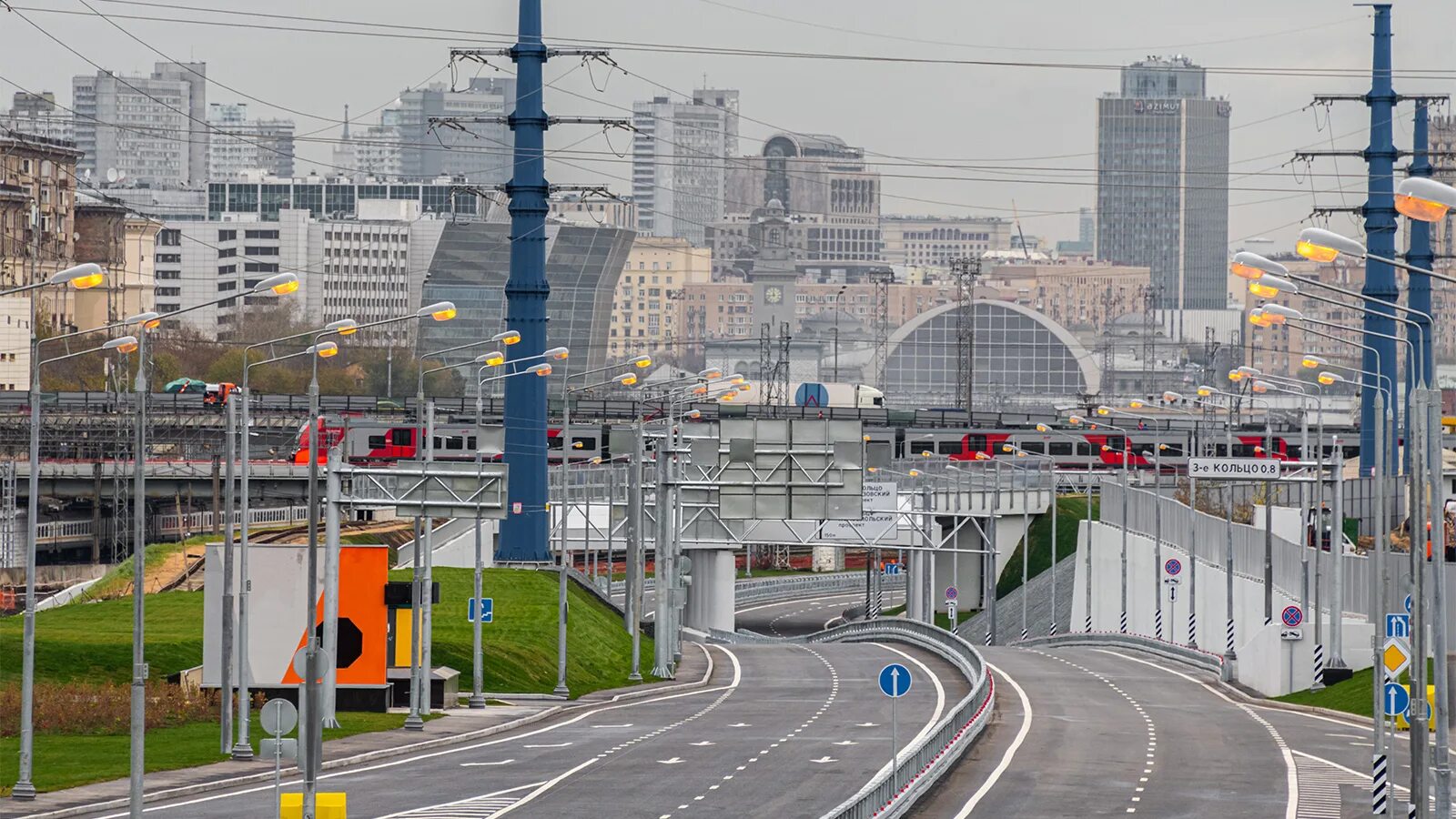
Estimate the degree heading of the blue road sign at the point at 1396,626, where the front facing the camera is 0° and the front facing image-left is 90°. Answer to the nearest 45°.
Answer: approximately 0°

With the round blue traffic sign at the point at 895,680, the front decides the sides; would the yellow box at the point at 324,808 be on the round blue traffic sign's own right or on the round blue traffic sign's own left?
on the round blue traffic sign's own right

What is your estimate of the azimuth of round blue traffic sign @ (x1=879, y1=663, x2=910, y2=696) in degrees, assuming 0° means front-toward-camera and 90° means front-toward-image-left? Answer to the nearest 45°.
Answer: approximately 0°

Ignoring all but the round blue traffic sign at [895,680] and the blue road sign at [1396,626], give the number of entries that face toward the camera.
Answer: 2

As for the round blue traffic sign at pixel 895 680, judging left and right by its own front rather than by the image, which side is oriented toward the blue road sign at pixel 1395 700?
left

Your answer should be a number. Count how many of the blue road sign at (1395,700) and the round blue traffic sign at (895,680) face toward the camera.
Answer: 2

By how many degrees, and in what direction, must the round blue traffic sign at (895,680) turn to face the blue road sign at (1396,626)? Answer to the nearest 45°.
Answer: approximately 135° to its left

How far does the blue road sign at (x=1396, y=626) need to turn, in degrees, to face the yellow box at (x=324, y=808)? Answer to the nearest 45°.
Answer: approximately 45° to its right
